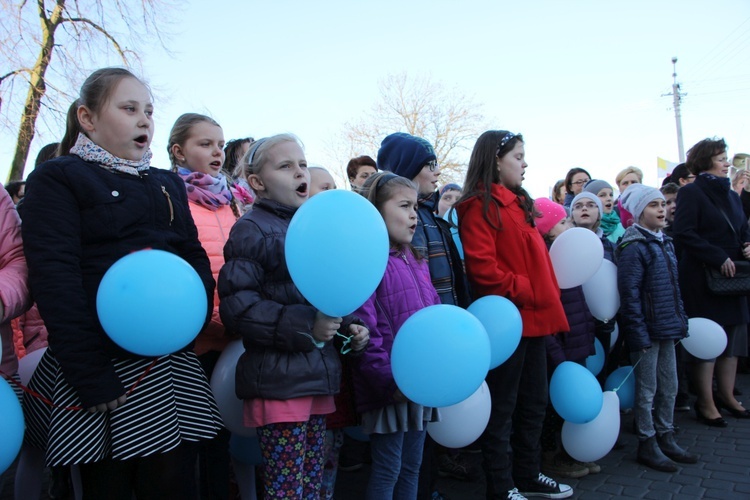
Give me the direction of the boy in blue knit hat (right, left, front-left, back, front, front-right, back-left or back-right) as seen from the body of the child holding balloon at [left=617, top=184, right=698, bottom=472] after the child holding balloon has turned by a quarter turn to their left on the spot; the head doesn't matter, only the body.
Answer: back

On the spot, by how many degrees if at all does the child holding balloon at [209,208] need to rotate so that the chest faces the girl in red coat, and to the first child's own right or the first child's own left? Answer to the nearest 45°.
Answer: approximately 45° to the first child's own left

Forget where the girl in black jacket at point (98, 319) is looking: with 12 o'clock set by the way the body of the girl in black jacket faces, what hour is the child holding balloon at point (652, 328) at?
The child holding balloon is roughly at 10 o'clock from the girl in black jacket.

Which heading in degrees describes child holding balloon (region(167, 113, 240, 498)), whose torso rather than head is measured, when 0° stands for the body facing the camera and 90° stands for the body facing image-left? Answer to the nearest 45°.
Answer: approximately 315°

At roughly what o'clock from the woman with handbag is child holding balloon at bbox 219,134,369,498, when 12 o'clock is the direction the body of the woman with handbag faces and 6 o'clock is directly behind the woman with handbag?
The child holding balloon is roughly at 2 o'clock from the woman with handbag.

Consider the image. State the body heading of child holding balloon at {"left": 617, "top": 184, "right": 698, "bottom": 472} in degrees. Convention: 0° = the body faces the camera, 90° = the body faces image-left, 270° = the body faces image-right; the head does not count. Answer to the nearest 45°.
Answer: approximately 315°

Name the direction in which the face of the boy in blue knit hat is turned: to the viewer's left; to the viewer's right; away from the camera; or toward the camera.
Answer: to the viewer's right

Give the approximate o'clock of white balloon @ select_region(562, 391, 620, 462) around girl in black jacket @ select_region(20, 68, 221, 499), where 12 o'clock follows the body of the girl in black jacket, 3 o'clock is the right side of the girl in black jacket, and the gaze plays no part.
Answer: The white balloon is roughly at 10 o'clock from the girl in black jacket.

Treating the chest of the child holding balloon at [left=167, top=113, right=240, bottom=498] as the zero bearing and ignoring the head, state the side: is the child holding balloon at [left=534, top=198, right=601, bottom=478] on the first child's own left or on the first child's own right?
on the first child's own left

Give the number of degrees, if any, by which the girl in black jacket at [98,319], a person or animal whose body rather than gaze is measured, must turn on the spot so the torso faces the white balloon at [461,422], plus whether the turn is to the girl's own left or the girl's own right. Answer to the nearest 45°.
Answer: approximately 45° to the girl's own left

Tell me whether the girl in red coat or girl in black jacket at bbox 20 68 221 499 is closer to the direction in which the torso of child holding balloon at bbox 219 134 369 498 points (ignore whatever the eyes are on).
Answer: the girl in red coat

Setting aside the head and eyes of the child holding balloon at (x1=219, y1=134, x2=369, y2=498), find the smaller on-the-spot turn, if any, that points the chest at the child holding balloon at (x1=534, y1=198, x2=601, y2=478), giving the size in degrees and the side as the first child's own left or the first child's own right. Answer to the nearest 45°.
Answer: approximately 90° to the first child's own left

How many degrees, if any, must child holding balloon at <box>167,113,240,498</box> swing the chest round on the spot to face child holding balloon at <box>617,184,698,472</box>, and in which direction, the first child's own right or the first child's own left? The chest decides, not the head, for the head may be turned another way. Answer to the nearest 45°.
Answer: approximately 45° to the first child's own left
